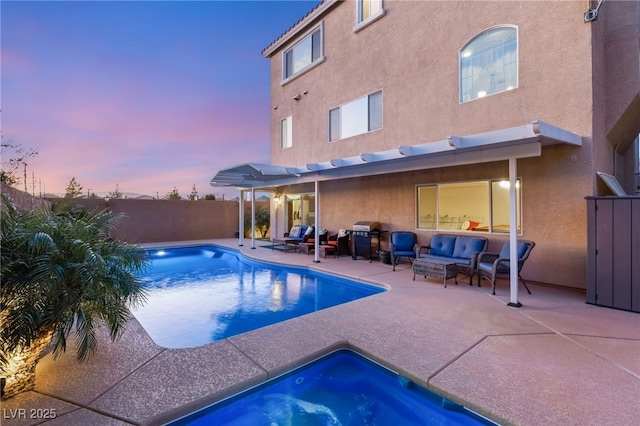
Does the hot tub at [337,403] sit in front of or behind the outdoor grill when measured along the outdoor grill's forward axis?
in front

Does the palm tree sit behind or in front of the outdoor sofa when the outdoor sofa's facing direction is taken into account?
in front

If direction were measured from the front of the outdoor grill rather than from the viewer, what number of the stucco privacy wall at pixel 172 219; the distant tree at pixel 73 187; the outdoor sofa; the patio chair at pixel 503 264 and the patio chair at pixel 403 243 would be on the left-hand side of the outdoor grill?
3

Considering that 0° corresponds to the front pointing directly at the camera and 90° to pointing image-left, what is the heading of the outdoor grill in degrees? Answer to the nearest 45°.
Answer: approximately 45°

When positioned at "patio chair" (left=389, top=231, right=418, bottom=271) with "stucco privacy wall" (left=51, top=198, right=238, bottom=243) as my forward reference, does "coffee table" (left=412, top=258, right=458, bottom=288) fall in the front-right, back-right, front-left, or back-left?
back-left

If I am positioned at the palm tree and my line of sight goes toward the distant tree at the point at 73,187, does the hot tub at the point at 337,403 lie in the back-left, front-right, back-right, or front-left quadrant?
back-right

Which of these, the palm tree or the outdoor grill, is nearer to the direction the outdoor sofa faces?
the palm tree

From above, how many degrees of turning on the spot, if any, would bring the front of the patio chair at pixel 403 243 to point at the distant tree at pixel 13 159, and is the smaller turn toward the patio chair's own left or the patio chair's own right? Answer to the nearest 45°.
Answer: approximately 135° to the patio chair's own right

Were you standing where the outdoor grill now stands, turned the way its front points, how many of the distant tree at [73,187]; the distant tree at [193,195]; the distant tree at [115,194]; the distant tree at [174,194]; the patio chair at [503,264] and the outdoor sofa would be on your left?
2

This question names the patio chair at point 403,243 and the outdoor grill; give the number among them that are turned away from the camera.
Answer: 0

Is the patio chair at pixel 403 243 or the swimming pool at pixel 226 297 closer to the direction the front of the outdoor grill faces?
the swimming pool
